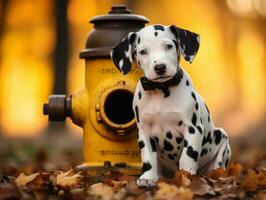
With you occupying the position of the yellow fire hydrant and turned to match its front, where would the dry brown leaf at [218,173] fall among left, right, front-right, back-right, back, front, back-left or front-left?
front-left

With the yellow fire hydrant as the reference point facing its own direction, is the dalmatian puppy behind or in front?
in front

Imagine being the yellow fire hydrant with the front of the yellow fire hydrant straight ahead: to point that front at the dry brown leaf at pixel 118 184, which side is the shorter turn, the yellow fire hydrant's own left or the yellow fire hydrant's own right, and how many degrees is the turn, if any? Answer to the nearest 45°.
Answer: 0° — it already faces it

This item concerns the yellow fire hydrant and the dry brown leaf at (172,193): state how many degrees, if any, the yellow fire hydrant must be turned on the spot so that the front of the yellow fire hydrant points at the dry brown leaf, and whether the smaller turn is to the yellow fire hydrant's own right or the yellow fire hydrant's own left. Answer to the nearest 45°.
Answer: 0° — it already faces it

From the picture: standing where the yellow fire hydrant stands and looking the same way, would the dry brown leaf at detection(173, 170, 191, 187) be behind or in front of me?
in front

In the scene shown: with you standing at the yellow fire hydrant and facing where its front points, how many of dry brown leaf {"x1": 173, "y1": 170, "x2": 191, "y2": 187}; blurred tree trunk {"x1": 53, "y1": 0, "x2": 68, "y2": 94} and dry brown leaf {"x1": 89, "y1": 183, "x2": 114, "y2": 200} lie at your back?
1

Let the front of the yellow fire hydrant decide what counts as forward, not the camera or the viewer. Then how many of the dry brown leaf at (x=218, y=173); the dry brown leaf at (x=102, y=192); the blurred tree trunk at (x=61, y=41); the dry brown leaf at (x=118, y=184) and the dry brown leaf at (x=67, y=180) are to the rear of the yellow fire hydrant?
1

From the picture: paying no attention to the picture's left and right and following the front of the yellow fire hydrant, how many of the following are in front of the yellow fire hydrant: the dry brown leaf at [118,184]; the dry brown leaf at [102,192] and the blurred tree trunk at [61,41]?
2

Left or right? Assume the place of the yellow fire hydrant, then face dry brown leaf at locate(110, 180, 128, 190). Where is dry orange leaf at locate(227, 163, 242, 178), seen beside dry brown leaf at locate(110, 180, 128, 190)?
left

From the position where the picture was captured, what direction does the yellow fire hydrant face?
facing the viewer

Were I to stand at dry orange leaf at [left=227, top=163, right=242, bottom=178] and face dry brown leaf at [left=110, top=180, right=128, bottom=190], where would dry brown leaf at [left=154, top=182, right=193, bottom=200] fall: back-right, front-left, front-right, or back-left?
front-left

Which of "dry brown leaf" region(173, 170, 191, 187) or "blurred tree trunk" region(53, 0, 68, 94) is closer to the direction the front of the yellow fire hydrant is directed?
the dry brown leaf

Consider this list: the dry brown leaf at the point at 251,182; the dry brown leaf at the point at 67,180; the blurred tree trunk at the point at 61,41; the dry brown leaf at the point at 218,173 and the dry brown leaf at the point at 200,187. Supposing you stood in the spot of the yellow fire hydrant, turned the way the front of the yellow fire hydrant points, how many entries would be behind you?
1

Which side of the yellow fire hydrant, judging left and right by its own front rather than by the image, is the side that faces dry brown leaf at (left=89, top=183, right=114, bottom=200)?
front

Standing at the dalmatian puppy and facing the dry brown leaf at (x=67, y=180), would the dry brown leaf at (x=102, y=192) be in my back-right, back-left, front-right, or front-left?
front-left

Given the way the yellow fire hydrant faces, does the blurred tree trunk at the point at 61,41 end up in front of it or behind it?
behind
